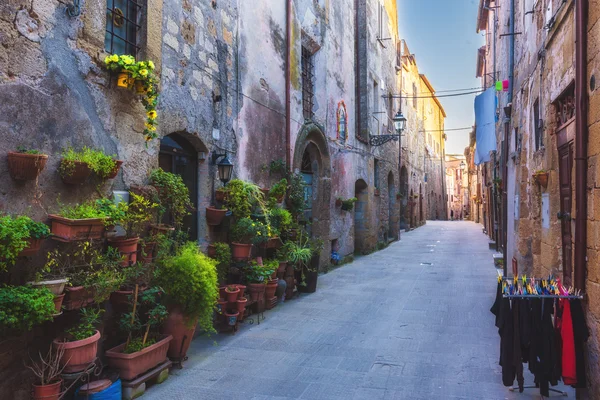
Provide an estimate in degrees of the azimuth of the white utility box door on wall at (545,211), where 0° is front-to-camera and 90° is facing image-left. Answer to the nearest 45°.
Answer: approximately 45°

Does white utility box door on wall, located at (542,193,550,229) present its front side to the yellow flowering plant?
yes

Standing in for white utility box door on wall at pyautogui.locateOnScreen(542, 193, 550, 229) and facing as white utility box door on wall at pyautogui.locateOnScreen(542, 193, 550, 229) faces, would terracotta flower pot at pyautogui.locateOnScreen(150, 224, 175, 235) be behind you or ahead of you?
ahead

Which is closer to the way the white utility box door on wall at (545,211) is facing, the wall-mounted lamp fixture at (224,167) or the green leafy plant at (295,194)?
the wall-mounted lamp fixture

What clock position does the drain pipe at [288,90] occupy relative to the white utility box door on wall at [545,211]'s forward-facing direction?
The drain pipe is roughly at 2 o'clock from the white utility box door on wall.

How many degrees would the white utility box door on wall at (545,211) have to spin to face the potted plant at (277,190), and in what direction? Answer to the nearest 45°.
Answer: approximately 45° to its right

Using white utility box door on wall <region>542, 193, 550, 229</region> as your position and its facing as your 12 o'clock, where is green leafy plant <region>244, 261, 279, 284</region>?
The green leafy plant is roughly at 1 o'clock from the white utility box door on wall.

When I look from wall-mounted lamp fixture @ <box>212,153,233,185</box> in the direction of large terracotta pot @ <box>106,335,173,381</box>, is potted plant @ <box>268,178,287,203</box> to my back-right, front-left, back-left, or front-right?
back-left

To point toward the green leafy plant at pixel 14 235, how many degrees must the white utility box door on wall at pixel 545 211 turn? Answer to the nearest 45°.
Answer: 0° — it already faces it

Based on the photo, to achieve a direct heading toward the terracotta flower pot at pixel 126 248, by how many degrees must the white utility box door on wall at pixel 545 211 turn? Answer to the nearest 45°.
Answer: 0° — it already faces it
